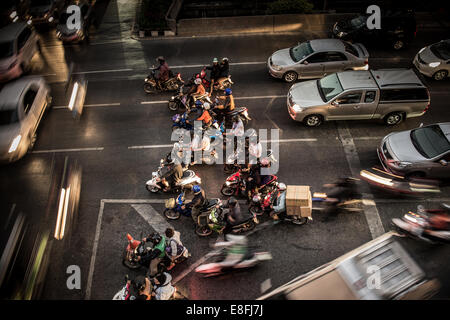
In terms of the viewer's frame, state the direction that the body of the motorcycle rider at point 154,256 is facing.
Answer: to the viewer's left

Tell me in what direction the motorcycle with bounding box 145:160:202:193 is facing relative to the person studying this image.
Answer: facing to the left of the viewer

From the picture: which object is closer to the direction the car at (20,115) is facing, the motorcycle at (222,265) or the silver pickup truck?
the motorcycle

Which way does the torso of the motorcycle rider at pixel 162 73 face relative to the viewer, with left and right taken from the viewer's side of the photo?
facing to the left of the viewer

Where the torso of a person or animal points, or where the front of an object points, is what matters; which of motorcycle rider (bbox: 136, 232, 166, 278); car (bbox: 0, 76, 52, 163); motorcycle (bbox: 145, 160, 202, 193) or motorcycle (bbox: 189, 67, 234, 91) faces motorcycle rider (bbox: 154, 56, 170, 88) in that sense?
motorcycle (bbox: 189, 67, 234, 91)

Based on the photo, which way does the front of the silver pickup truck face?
to the viewer's left

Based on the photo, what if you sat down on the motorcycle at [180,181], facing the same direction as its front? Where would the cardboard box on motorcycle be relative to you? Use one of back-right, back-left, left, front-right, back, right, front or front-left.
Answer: back-left

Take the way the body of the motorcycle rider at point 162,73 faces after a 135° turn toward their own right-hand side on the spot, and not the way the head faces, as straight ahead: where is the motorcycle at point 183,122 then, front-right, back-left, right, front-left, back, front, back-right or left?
back-right

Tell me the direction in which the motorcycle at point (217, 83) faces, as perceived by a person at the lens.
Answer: facing to the left of the viewer

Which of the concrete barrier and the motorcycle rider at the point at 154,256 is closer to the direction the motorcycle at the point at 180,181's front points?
the motorcycle rider
